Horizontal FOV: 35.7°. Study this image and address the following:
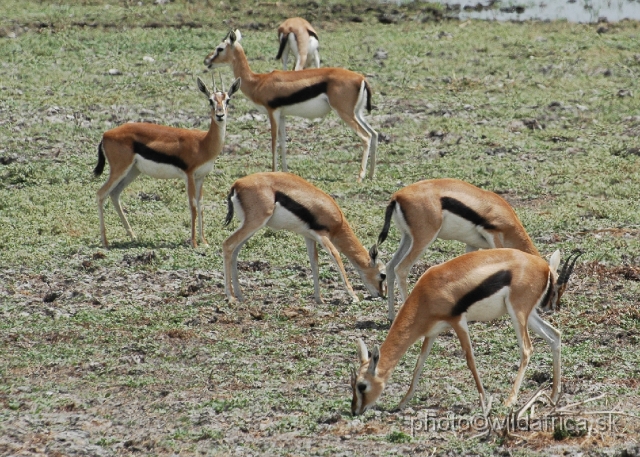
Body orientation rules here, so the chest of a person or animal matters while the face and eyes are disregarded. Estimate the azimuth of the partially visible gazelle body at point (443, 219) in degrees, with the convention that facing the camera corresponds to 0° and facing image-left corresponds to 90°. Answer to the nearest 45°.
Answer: approximately 270°

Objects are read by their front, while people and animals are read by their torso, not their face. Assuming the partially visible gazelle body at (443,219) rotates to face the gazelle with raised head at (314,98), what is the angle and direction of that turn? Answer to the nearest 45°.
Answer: approximately 90° to its left

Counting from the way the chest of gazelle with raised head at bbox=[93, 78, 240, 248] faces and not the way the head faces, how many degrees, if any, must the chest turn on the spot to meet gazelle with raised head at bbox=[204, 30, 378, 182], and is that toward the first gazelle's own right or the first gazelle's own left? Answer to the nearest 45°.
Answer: approximately 45° to the first gazelle's own left

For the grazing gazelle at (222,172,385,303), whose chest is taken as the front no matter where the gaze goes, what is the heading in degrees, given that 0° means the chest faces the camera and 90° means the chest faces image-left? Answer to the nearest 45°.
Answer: approximately 270°

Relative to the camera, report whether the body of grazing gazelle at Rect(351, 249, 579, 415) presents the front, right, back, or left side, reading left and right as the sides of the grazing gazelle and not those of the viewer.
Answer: left

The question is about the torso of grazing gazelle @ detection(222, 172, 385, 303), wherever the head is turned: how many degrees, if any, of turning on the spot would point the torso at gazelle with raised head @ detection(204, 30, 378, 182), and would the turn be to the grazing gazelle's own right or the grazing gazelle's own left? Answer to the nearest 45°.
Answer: approximately 90° to the grazing gazelle's own left

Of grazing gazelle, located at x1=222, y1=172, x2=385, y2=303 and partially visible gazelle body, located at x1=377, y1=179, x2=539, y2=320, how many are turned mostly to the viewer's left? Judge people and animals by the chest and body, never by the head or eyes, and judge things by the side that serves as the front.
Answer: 0

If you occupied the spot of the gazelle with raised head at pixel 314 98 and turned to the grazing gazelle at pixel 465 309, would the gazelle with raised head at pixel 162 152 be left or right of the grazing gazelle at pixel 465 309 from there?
right

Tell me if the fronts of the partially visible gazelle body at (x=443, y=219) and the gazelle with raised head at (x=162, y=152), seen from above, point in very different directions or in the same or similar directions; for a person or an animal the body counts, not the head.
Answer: same or similar directions

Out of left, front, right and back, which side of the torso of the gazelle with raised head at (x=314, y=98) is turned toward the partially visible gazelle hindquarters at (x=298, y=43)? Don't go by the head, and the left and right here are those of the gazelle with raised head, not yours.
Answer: right

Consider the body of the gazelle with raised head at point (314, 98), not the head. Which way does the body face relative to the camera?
to the viewer's left

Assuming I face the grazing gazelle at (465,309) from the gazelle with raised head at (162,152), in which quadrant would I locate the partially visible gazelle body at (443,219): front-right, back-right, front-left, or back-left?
front-left

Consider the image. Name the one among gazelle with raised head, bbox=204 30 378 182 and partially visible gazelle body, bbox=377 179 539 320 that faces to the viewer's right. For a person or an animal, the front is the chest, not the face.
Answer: the partially visible gazelle body

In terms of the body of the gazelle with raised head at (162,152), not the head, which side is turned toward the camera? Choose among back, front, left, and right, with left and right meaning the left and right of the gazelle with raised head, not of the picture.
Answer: right

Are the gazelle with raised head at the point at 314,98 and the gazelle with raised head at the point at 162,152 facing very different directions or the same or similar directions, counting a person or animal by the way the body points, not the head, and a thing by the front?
very different directions

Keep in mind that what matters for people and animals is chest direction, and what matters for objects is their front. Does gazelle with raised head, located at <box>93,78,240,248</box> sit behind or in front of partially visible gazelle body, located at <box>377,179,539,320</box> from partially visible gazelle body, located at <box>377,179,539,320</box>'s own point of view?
behind
